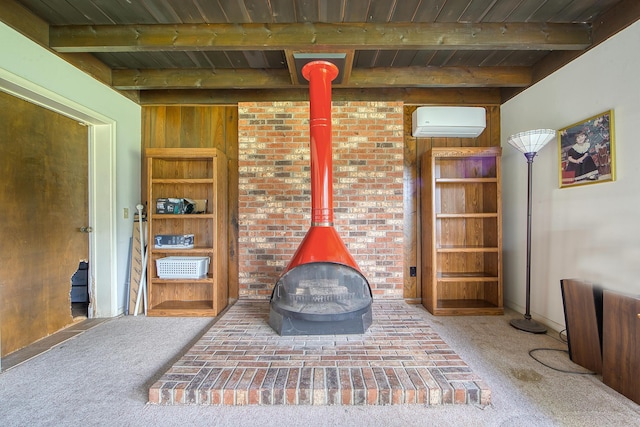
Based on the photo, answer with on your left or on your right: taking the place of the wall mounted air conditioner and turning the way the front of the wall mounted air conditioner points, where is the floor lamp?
on your left

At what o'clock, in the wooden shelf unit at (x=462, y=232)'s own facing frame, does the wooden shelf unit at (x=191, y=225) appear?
the wooden shelf unit at (x=191, y=225) is roughly at 2 o'clock from the wooden shelf unit at (x=462, y=232).

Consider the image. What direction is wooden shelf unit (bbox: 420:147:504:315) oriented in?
toward the camera

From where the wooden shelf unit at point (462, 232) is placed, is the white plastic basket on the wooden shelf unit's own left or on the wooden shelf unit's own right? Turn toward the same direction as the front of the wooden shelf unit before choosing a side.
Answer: on the wooden shelf unit's own right

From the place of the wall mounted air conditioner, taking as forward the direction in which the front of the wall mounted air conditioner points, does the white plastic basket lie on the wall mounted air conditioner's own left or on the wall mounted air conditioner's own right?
on the wall mounted air conditioner's own right

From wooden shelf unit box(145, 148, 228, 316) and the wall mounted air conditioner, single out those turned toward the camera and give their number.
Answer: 2

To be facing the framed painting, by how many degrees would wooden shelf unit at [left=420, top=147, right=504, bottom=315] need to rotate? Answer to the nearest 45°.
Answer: approximately 45° to its left

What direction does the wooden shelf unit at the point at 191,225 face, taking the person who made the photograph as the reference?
facing the viewer

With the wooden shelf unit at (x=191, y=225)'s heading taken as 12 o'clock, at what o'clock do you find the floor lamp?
The floor lamp is roughly at 10 o'clock from the wooden shelf unit.

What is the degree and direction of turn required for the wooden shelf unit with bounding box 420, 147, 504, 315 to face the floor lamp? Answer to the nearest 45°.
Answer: approximately 45° to its left

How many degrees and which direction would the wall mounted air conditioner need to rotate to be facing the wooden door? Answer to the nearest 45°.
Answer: approximately 45° to its right
